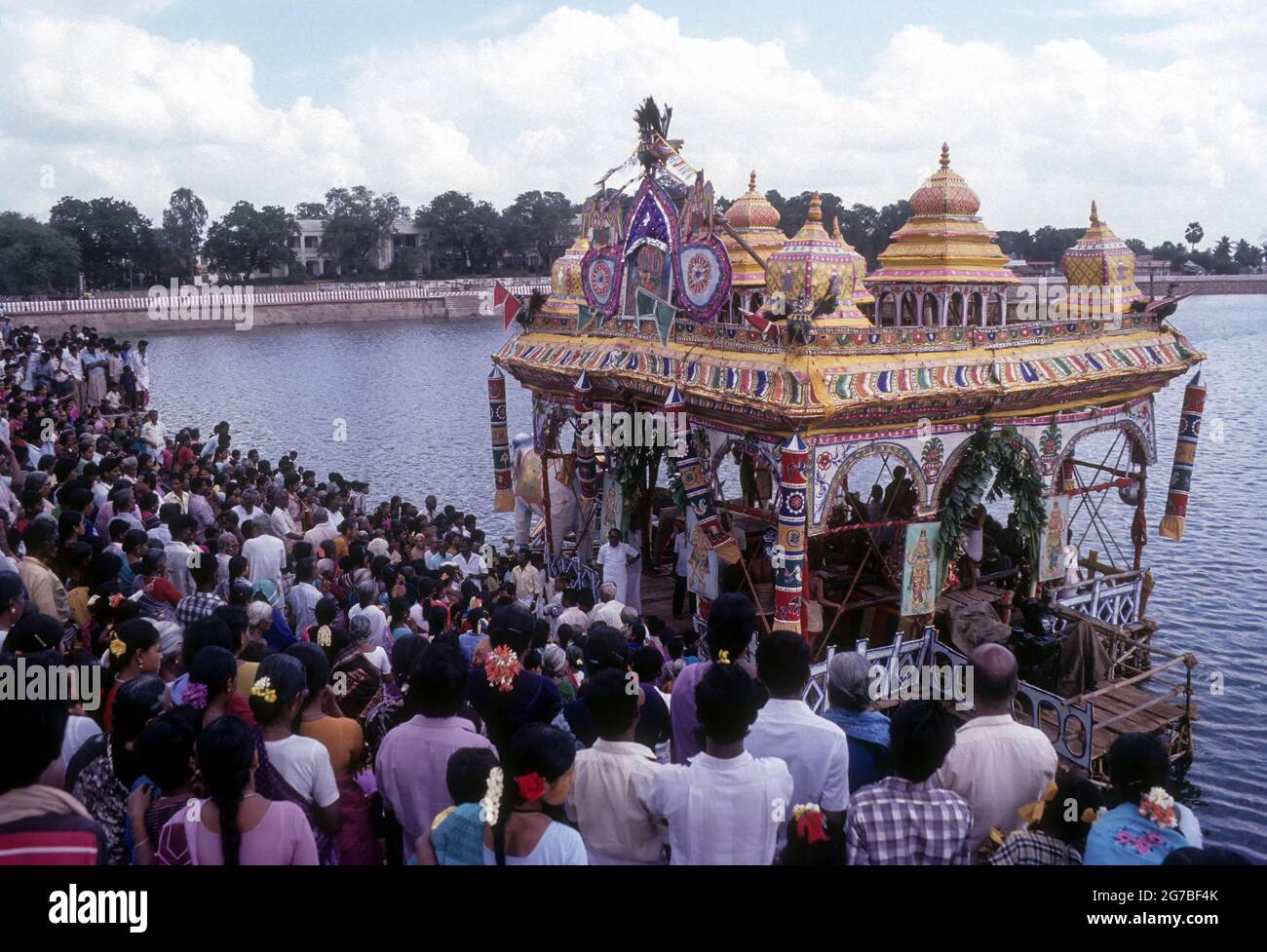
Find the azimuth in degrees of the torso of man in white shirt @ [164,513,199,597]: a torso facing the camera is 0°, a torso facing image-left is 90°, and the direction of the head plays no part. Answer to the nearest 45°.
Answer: approximately 225°

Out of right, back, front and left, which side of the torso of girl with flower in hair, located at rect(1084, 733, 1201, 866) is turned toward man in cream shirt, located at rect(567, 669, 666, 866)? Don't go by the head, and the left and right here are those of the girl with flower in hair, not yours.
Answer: left

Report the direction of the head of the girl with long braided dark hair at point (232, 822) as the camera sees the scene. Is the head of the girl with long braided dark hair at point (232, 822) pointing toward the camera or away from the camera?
away from the camera

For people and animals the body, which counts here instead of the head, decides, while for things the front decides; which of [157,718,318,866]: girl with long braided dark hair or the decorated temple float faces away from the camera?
the girl with long braided dark hair

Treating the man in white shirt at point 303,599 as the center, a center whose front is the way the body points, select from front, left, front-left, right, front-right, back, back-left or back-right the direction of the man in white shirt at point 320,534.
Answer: front-left

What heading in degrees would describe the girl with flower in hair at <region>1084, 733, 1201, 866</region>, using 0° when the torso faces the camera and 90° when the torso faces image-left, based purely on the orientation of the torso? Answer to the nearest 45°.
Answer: approximately 180°

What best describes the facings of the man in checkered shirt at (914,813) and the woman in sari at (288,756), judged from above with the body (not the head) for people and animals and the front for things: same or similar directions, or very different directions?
same or similar directions

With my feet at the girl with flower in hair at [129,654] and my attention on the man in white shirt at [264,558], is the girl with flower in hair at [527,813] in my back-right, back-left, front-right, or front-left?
back-right

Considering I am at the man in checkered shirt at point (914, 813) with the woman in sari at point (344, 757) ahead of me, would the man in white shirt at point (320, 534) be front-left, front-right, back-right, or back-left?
front-right

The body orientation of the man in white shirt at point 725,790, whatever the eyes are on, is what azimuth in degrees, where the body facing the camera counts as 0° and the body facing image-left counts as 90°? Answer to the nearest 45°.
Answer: approximately 180°

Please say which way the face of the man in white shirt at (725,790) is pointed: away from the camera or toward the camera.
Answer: away from the camera

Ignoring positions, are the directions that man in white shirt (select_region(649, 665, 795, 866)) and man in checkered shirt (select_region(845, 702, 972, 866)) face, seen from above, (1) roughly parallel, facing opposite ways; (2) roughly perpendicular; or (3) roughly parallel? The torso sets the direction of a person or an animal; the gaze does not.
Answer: roughly parallel

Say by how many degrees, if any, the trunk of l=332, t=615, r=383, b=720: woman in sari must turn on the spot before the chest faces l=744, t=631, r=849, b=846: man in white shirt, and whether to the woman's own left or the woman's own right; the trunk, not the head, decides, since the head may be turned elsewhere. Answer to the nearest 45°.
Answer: approximately 90° to the woman's own right

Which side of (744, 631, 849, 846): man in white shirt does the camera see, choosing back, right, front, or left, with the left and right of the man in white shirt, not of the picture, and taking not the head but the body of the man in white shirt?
back

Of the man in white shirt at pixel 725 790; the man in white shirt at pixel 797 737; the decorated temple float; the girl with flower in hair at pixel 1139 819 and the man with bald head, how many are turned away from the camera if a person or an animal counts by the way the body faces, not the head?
4

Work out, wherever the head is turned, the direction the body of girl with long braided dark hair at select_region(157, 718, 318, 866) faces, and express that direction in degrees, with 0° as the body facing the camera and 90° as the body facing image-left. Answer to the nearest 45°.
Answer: approximately 180°

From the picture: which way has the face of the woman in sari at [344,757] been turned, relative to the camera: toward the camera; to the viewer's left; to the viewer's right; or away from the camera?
away from the camera
